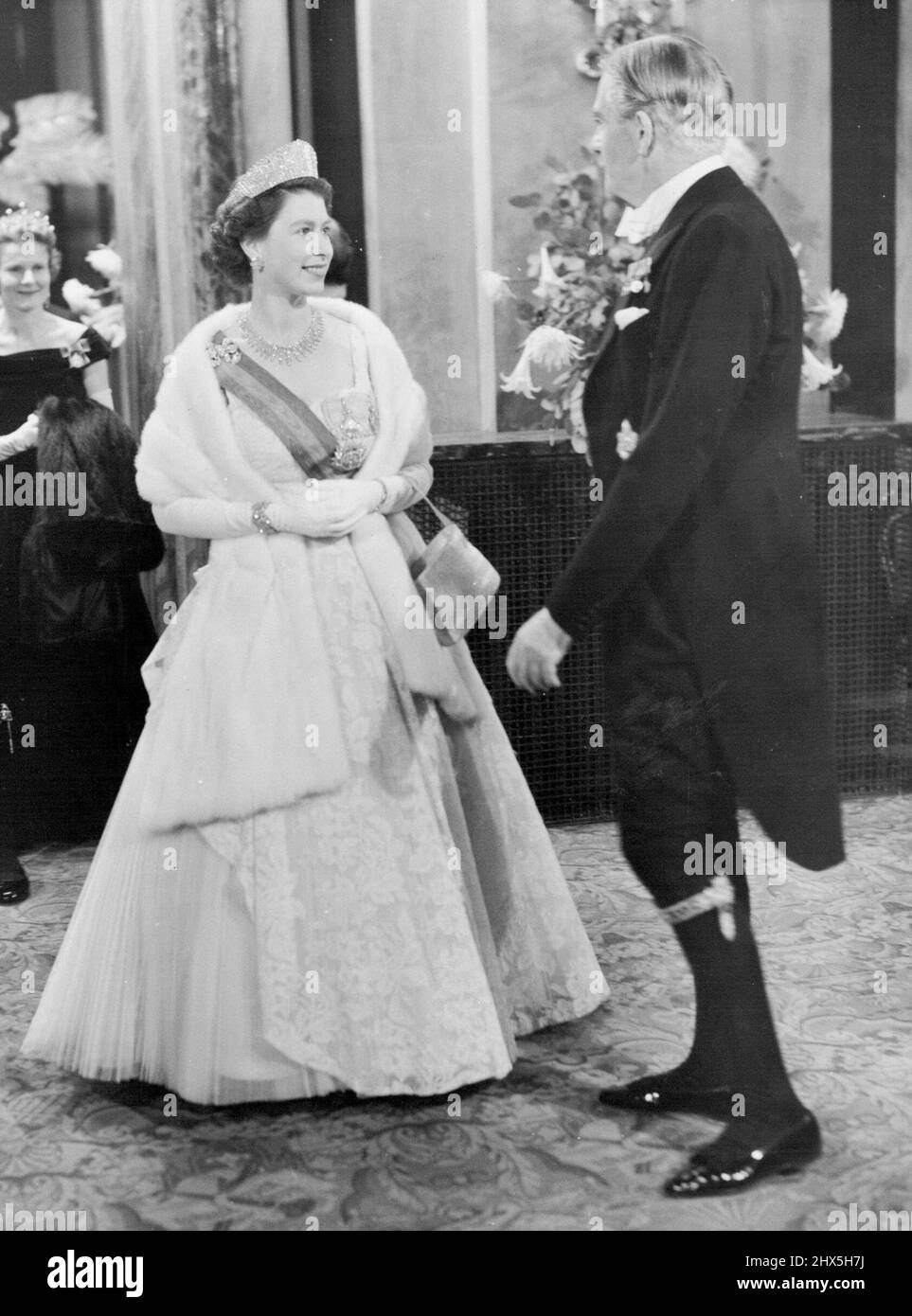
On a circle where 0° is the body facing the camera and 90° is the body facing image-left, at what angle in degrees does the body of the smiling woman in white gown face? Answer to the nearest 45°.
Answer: approximately 315°
